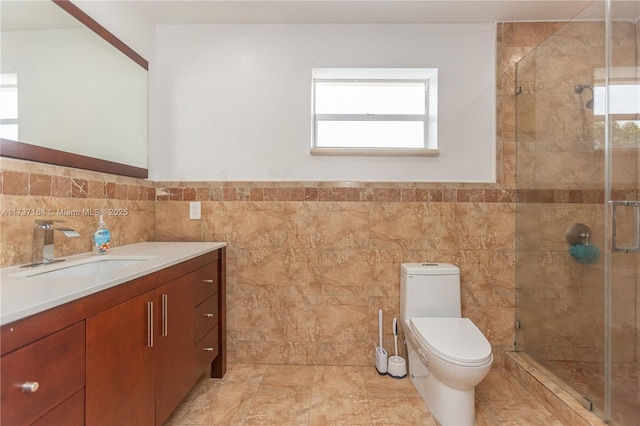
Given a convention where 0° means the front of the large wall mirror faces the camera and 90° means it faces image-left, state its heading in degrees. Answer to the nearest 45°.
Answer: approximately 315°

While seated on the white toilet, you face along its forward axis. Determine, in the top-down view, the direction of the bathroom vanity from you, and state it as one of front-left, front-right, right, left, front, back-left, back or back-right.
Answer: right

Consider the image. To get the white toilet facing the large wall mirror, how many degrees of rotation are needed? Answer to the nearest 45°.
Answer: approximately 90° to its right

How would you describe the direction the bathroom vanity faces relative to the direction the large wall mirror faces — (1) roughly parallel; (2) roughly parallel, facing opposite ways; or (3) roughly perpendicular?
roughly parallel

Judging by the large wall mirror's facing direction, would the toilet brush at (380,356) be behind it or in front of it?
in front

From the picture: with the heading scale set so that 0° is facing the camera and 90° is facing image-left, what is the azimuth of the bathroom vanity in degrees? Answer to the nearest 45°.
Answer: approximately 315°

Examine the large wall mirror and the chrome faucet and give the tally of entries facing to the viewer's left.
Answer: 0

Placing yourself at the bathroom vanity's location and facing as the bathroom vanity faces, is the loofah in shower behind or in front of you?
in front

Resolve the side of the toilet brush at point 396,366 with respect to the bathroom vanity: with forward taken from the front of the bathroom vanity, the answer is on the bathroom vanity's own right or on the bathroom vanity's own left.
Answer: on the bathroom vanity's own left

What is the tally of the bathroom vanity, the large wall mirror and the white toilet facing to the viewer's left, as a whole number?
0
